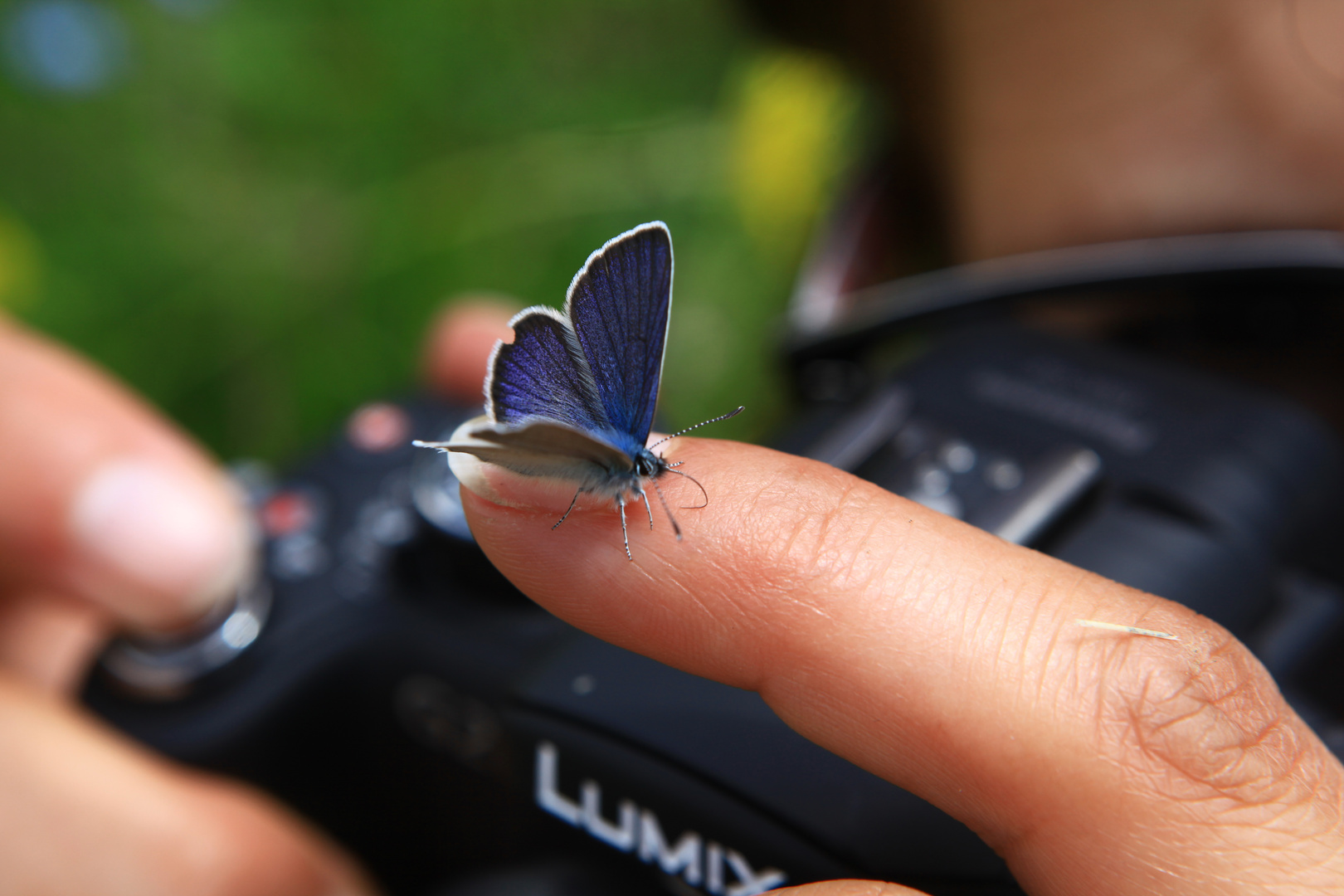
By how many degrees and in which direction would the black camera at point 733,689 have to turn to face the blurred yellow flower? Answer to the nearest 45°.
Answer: approximately 135° to its right

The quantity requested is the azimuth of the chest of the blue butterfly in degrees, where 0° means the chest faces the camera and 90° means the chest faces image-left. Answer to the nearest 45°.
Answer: approximately 315°

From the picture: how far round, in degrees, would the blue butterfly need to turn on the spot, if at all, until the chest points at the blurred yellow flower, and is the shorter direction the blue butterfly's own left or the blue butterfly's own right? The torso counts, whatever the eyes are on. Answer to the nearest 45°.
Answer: approximately 135° to the blue butterfly's own left

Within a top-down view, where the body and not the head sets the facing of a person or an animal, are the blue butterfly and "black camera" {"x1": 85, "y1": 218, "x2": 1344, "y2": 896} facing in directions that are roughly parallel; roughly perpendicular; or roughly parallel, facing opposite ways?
roughly perpendicular

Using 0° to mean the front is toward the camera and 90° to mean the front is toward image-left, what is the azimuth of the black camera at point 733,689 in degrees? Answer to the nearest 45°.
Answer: approximately 45°
